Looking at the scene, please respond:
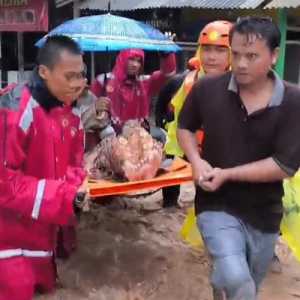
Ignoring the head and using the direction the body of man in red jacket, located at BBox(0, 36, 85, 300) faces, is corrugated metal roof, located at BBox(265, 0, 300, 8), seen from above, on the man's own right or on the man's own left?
on the man's own left

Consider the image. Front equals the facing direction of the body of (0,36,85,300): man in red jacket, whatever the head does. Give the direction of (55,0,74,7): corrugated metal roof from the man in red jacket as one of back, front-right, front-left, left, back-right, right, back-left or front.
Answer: back-left

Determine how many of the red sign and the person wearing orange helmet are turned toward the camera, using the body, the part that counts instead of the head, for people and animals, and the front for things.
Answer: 2

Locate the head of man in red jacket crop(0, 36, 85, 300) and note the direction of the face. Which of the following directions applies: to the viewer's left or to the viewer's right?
to the viewer's right

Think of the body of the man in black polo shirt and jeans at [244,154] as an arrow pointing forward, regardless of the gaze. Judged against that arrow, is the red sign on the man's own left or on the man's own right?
on the man's own right

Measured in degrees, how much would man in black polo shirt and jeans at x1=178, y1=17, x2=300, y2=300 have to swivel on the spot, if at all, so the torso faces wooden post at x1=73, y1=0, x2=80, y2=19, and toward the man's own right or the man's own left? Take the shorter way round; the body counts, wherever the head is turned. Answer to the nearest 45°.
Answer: approximately 135° to the man's own right

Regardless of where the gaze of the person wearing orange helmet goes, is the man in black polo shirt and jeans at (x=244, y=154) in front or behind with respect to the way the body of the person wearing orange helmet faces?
in front

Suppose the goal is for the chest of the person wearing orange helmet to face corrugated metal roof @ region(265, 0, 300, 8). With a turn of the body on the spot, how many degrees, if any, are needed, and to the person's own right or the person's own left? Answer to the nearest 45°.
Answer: approximately 180°

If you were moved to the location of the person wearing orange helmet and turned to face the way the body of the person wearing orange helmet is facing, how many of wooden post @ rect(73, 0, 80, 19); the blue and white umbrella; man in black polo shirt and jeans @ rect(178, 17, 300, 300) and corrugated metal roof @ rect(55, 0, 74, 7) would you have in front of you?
1
